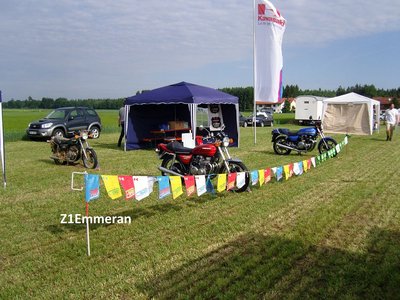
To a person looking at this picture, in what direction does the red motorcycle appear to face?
facing the viewer and to the right of the viewer

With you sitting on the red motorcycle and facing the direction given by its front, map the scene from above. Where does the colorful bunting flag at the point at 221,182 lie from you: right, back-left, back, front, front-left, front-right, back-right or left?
front-right

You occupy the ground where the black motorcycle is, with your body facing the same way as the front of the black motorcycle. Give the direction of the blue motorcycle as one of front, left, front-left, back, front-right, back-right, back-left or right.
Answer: front-left

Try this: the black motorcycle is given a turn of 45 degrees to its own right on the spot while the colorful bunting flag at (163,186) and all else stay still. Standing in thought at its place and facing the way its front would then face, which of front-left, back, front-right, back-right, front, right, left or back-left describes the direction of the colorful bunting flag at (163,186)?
front

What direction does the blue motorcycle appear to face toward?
to the viewer's right

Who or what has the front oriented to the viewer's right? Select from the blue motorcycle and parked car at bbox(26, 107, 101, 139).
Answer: the blue motorcycle

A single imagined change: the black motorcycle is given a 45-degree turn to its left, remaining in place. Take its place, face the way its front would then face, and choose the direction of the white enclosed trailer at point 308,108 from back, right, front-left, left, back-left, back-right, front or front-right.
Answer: front-left

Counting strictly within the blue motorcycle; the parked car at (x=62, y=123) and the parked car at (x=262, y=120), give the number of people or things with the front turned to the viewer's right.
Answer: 1

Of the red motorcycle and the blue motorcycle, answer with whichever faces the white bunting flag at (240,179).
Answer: the red motorcycle

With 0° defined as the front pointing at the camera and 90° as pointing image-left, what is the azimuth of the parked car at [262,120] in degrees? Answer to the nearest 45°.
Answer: approximately 45°

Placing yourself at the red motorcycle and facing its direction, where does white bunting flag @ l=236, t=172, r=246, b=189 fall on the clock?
The white bunting flag is roughly at 12 o'clock from the red motorcycle.

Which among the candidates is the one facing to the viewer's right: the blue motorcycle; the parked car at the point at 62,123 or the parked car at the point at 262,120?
the blue motorcycle

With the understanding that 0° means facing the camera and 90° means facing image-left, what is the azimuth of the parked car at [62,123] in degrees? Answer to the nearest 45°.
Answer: approximately 45°
